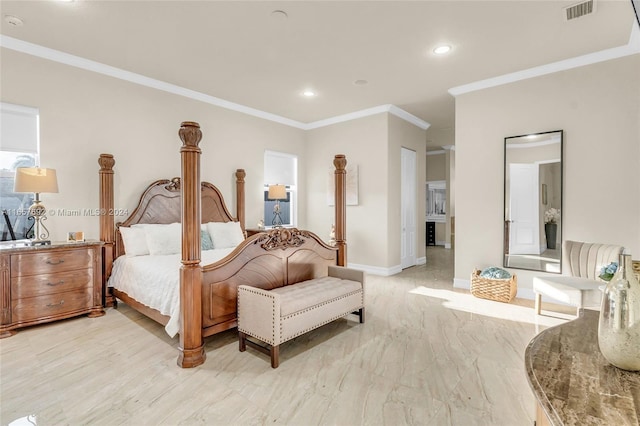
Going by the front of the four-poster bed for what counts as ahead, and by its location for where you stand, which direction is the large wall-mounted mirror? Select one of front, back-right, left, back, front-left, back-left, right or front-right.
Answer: front-left

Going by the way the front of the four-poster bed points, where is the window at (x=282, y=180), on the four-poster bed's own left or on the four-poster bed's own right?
on the four-poster bed's own left

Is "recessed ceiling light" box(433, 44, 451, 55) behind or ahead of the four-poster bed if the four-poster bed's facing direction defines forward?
ahead

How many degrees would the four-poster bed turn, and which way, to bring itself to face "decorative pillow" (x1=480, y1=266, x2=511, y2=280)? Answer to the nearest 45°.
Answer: approximately 45° to its left

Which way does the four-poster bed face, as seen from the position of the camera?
facing the viewer and to the right of the viewer

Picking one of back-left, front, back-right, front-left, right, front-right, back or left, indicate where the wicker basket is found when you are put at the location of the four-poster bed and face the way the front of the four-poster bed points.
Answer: front-left

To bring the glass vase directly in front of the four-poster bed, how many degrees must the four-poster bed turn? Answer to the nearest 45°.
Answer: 0° — it already faces it
